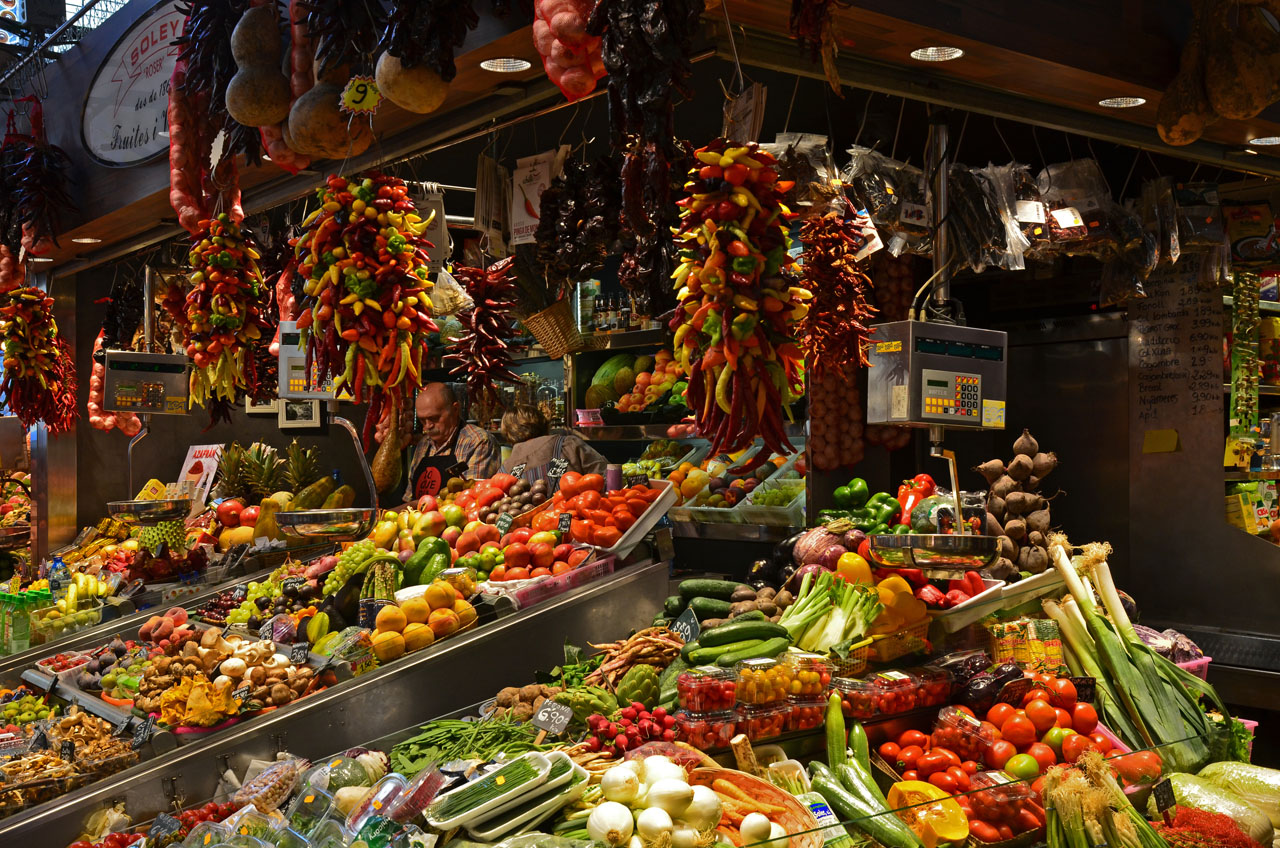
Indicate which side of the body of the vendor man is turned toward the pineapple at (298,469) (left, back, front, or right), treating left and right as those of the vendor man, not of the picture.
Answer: right

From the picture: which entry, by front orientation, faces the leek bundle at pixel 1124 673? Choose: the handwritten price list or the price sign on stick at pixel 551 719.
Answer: the handwritten price list

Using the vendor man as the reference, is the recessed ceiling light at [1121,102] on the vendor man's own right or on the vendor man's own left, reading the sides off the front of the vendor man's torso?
on the vendor man's own left

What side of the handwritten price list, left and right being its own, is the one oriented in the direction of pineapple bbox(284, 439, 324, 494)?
right

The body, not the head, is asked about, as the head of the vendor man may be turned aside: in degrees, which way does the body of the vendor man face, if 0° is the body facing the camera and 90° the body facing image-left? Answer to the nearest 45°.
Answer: approximately 45°

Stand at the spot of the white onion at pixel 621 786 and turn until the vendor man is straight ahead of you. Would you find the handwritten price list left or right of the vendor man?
right

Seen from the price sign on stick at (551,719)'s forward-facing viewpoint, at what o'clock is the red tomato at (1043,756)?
The red tomato is roughly at 9 o'clock from the price sign on stick.

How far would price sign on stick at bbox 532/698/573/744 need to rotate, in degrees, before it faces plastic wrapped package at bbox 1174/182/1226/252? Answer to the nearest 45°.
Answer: approximately 135° to its left

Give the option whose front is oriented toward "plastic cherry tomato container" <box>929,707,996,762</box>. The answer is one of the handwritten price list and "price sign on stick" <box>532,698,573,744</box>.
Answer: the handwritten price list

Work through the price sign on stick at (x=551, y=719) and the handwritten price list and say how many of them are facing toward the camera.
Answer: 2
